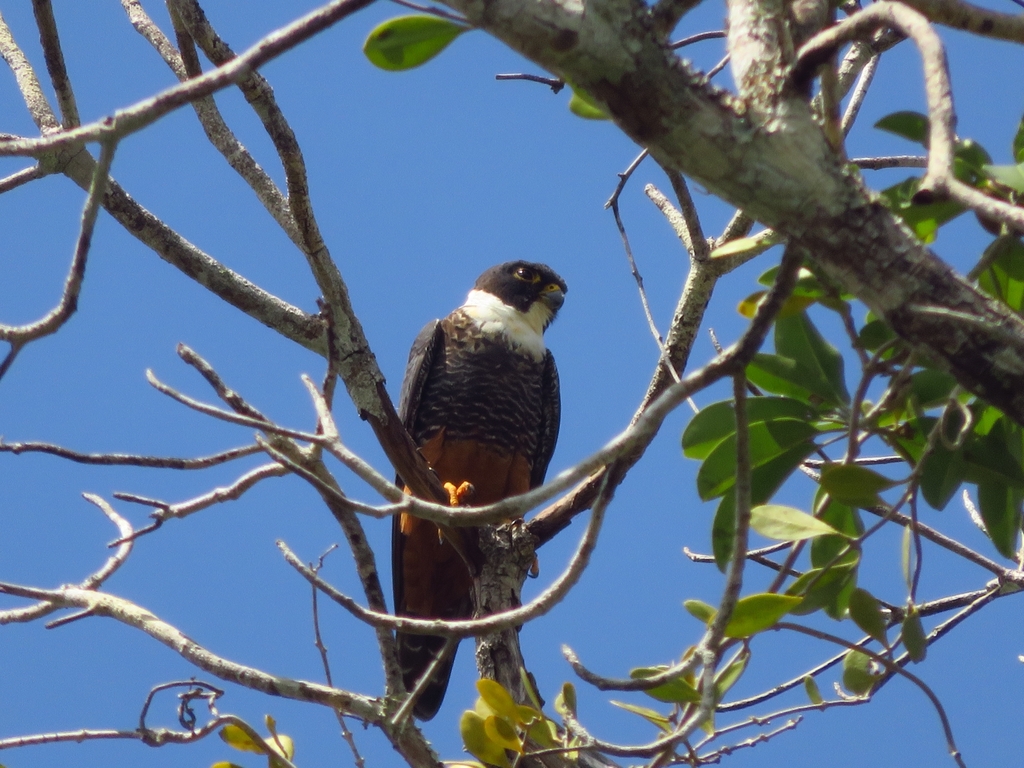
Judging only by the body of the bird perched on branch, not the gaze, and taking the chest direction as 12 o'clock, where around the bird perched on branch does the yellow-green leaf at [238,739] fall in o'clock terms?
The yellow-green leaf is roughly at 2 o'clock from the bird perched on branch.

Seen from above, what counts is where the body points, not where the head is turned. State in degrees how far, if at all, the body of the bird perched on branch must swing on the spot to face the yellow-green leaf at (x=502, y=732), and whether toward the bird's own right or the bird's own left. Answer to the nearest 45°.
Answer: approximately 45° to the bird's own right

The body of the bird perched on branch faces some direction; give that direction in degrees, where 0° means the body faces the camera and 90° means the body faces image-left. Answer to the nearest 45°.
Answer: approximately 315°

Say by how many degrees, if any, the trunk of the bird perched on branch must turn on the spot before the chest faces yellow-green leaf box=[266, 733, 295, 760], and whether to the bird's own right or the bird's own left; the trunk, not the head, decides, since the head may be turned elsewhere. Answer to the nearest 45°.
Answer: approximately 45° to the bird's own right
